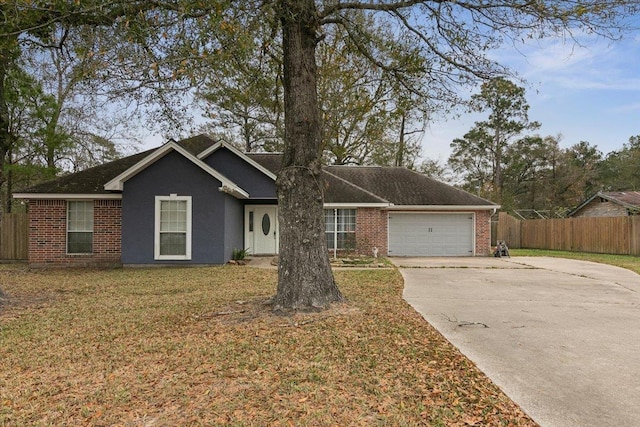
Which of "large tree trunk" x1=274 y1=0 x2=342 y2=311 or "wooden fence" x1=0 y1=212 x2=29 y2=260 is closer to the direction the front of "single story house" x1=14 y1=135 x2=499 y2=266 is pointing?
the large tree trunk

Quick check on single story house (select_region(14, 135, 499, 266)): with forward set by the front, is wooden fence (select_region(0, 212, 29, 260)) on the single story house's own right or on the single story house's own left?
on the single story house's own right

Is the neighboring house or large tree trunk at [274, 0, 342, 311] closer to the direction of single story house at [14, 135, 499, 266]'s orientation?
the large tree trunk

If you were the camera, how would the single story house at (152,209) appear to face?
facing the viewer

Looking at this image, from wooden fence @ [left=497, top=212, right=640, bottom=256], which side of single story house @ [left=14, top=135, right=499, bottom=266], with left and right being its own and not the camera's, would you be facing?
left

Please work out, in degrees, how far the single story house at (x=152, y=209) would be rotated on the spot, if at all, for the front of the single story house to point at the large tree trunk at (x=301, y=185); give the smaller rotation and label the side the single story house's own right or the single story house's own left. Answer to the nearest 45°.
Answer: approximately 45° to the single story house's own left
